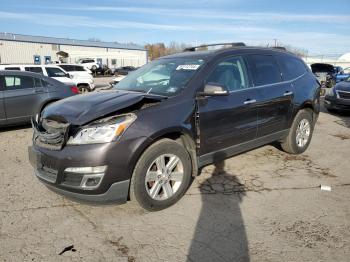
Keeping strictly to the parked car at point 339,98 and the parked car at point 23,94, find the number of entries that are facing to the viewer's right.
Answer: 0

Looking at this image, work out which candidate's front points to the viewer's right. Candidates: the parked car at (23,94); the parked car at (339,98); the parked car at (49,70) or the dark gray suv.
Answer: the parked car at (49,70)

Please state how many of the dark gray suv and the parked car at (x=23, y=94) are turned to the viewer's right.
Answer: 0

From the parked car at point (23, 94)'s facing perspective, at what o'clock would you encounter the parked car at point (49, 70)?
the parked car at point (49, 70) is roughly at 3 o'clock from the parked car at point (23, 94).

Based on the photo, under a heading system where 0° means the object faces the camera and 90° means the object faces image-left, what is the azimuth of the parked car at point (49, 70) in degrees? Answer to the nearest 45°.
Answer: approximately 270°

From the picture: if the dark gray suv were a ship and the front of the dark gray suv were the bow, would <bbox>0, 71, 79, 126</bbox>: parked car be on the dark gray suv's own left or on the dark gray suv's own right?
on the dark gray suv's own right

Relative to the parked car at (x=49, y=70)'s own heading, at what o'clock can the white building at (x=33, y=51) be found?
The white building is roughly at 9 o'clock from the parked car.

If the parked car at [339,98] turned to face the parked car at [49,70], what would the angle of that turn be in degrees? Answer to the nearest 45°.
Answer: approximately 45° to its right

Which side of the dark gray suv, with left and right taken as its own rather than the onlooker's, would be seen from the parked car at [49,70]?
right

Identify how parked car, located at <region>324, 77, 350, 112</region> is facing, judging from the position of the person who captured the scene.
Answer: facing the viewer and to the left of the viewer

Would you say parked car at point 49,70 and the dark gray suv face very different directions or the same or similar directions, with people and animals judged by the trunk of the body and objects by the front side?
very different directions

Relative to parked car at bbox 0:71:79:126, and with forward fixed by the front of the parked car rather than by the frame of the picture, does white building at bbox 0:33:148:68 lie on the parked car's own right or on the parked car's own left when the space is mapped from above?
on the parked car's own right

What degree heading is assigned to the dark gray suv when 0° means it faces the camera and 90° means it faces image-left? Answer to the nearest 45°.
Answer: approximately 45°

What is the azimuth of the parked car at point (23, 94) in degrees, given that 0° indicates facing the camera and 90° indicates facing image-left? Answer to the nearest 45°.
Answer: approximately 90°
